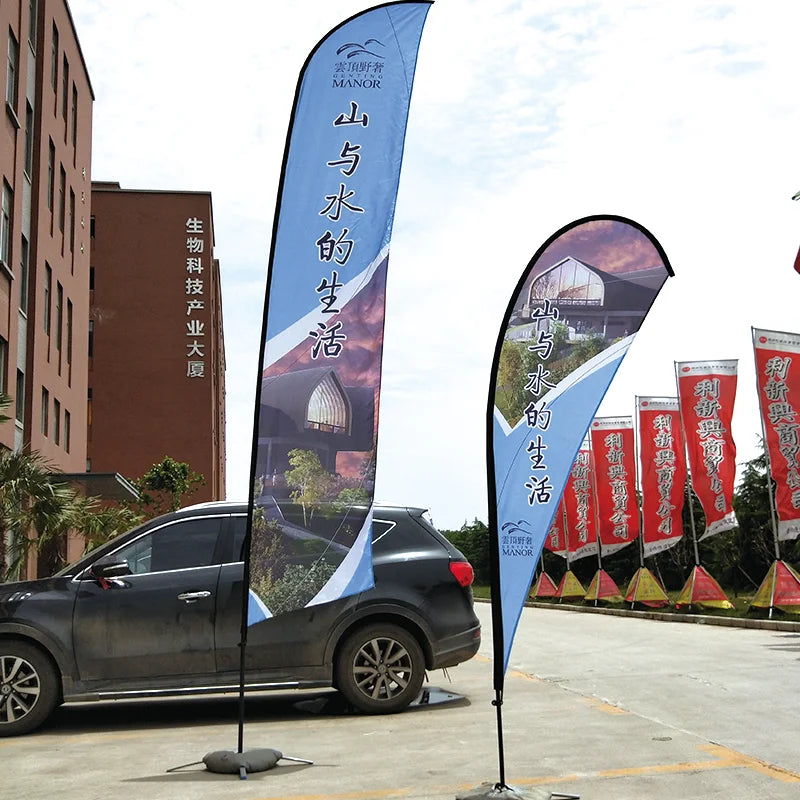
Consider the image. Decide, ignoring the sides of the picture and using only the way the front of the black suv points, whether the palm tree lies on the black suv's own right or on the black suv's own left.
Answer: on the black suv's own right

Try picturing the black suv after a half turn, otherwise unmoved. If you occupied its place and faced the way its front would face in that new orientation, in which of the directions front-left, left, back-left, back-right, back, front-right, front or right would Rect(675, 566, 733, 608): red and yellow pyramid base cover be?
front-left

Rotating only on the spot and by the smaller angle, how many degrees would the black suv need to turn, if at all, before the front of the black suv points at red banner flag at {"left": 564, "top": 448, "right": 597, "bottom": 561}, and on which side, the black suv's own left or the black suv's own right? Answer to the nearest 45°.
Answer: approximately 135° to the black suv's own right

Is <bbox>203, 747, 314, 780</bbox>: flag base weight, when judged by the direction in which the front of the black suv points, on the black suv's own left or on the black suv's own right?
on the black suv's own left

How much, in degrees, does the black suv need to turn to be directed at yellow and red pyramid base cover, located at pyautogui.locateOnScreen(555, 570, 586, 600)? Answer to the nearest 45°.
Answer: approximately 135° to its right

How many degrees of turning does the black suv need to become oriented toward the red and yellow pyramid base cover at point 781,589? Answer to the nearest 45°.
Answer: approximately 135° to its right

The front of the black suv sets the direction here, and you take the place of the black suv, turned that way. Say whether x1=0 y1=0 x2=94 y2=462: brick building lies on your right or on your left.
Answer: on your right

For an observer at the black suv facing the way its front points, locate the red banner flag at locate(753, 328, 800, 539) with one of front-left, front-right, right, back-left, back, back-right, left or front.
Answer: back-right

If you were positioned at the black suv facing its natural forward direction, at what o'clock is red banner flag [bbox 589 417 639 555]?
The red banner flag is roughly at 4 o'clock from the black suv.

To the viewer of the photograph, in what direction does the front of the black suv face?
facing to the left of the viewer

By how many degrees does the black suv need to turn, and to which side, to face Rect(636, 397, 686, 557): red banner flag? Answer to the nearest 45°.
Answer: approximately 135° to its right
